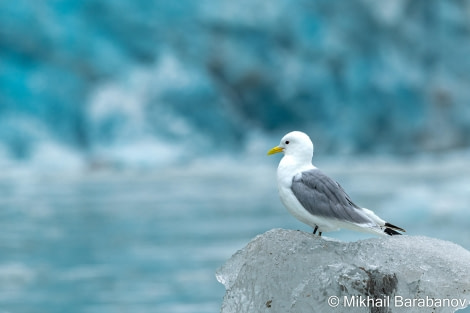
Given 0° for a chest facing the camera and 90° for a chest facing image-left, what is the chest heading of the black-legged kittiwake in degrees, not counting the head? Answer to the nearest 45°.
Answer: approximately 90°
